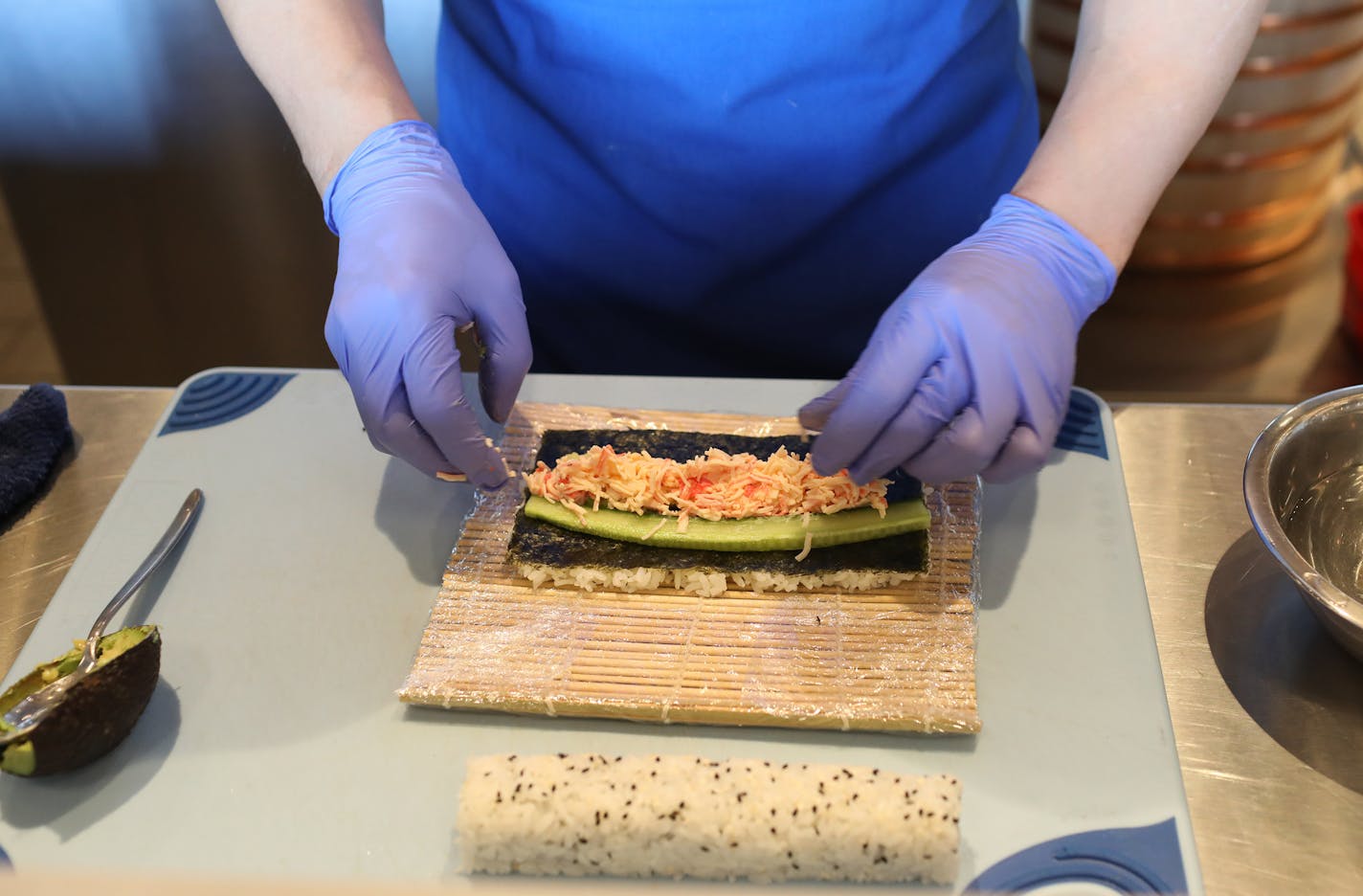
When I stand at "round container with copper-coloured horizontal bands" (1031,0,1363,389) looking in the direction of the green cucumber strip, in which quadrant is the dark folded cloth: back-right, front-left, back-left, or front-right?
front-right

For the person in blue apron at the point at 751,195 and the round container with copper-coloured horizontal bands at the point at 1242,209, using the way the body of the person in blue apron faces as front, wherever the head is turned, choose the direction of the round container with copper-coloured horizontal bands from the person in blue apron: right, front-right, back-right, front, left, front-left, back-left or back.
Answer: back-left

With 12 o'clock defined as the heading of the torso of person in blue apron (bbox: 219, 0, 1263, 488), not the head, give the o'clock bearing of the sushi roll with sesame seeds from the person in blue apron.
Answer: The sushi roll with sesame seeds is roughly at 12 o'clock from the person in blue apron.

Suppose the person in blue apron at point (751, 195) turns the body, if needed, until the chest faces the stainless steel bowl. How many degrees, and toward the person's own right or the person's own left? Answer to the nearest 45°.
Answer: approximately 45° to the person's own left

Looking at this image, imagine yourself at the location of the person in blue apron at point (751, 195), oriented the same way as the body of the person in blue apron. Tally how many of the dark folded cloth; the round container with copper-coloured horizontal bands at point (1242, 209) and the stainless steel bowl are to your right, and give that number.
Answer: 1

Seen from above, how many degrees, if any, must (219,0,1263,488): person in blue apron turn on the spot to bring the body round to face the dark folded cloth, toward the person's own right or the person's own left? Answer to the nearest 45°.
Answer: approximately 90° to the person's own right

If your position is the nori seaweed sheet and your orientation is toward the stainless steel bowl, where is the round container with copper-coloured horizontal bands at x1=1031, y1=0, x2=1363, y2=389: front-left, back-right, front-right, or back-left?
front-left

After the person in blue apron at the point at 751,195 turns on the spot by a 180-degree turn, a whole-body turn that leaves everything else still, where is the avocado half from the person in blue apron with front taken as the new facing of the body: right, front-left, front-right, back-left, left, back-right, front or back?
back-left

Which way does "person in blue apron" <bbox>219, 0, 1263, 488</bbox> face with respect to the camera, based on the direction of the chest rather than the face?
toward the camera
